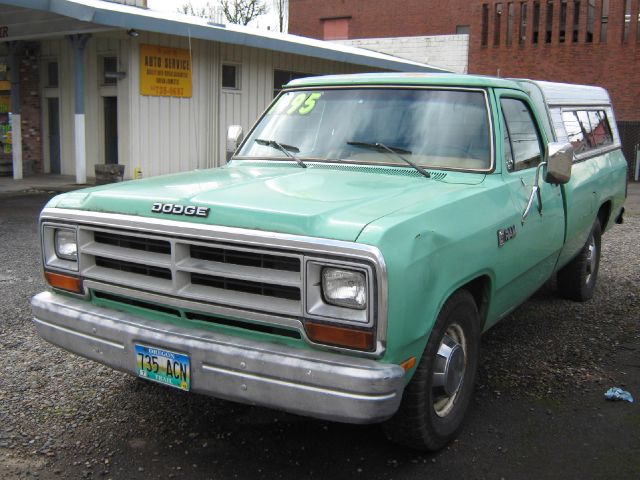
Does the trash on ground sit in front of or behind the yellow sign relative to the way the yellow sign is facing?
in front

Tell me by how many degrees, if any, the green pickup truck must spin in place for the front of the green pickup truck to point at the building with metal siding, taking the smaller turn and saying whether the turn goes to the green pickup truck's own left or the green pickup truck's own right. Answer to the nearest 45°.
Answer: approximately 135° to the green pickup truck's own right

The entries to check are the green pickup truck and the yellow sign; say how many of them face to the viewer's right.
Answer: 0

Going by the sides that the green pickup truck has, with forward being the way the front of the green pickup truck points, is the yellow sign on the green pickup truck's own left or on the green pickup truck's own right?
on the green pickup truck's own right

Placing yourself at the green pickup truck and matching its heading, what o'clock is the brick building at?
The brick building is roughly at 5 o'clock from the green pickup truck.

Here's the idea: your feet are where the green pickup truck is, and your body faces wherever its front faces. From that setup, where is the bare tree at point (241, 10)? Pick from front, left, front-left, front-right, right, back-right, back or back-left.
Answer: back-right

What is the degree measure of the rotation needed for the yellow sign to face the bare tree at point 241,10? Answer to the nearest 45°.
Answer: approximately 180°

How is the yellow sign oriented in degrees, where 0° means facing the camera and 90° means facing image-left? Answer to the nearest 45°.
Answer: approximately 0°

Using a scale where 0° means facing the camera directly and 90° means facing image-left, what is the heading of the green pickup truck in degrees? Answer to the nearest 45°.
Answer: approximately 45°

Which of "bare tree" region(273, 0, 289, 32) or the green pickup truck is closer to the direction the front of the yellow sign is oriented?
the green pickup truck

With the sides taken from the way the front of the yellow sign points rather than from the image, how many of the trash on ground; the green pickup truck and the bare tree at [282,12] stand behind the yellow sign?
1

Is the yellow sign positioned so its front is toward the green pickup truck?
yes
